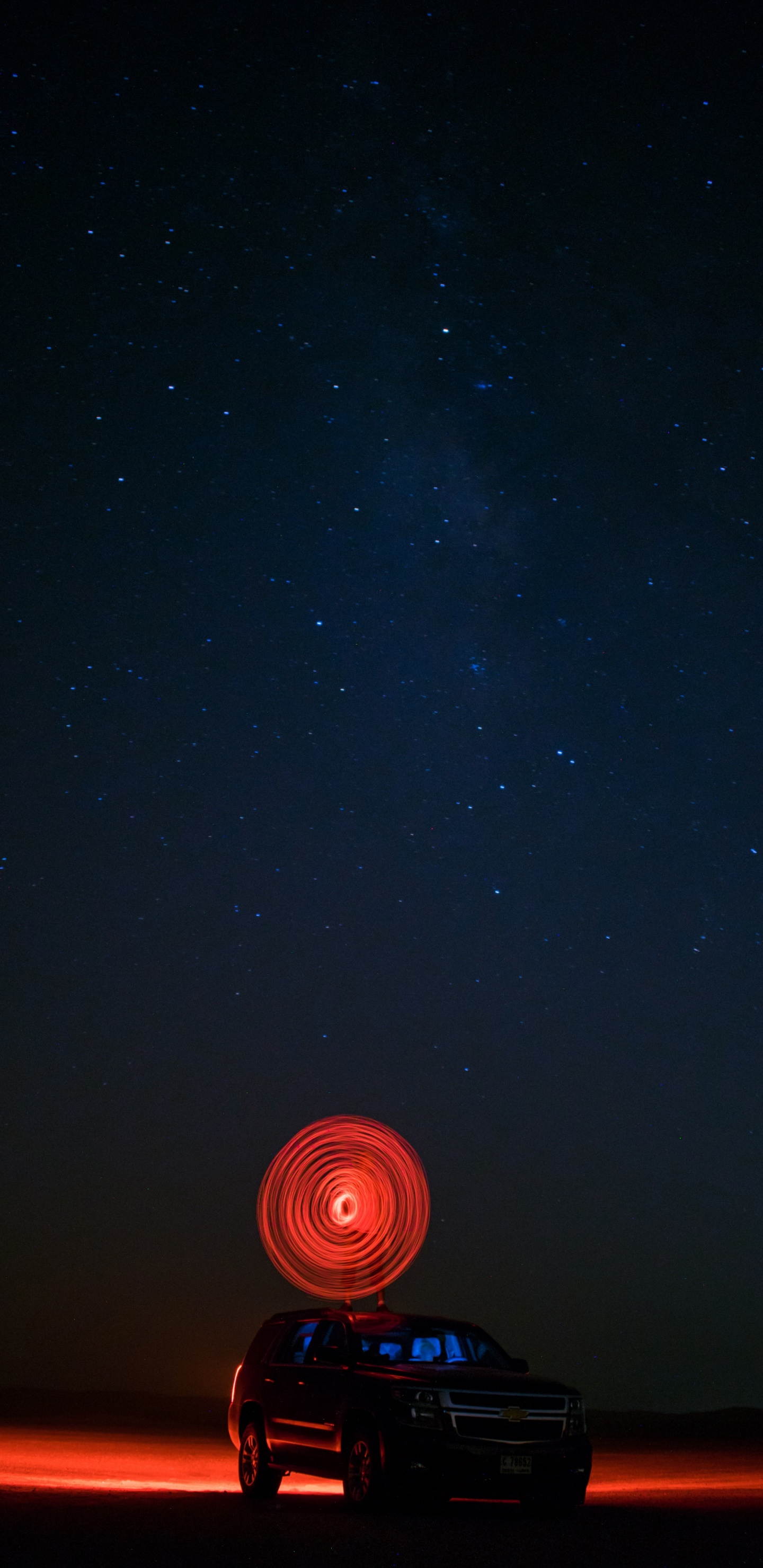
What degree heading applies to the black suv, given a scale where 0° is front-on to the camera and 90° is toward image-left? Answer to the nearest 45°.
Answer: approximately 315°
